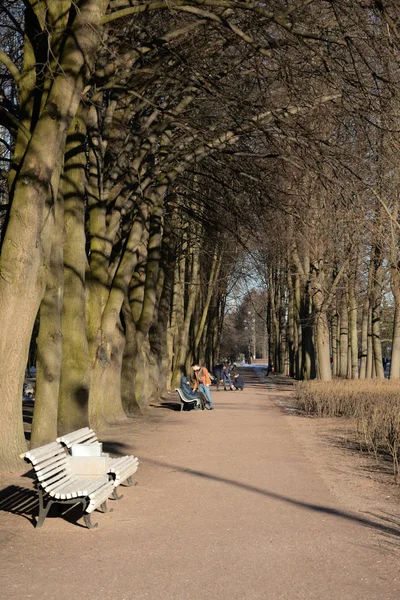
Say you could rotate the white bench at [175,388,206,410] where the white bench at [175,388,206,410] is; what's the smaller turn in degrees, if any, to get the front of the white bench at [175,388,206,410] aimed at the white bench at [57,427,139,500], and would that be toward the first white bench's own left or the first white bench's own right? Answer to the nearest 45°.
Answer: approximately 90° to the first white bench's own right

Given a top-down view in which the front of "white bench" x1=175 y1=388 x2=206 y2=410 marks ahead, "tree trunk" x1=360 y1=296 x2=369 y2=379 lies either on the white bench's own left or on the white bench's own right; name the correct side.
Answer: on the white bench's own left

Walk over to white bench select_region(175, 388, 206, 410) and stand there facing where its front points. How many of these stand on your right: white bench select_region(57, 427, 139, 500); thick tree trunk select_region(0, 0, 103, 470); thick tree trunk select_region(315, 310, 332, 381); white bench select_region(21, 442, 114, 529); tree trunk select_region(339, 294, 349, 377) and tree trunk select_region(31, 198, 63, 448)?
4

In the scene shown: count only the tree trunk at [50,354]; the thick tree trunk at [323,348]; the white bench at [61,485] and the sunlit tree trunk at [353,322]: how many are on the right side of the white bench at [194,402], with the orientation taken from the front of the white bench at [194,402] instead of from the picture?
2

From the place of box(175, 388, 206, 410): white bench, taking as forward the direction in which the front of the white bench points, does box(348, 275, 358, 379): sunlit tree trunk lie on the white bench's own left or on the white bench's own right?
on the white bench's own left

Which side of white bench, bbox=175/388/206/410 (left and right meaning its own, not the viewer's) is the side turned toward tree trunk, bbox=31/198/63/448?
right

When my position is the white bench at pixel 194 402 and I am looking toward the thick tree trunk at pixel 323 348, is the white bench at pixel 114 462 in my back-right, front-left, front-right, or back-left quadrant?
back-right

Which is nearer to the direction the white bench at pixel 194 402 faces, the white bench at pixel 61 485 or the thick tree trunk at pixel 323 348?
the thick tree trunk

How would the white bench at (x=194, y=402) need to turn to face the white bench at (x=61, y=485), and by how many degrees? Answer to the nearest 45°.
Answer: approximately 90° to its right

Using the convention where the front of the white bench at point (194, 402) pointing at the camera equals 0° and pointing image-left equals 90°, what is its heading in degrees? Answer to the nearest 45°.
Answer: approximately 270°

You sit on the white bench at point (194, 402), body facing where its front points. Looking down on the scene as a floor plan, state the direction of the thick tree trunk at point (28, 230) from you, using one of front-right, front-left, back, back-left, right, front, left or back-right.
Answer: right

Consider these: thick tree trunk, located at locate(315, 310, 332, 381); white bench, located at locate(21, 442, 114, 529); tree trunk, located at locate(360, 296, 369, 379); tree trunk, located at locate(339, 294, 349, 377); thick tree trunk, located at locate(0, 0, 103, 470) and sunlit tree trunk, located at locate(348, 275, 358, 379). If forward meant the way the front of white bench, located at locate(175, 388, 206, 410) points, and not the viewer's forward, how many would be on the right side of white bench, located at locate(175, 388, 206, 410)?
2
